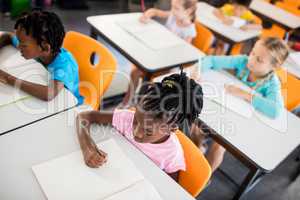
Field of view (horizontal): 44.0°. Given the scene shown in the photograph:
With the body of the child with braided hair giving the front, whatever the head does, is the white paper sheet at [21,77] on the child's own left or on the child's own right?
on the child's own right

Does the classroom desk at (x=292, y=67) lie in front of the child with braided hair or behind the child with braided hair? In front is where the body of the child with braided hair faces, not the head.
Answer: behind

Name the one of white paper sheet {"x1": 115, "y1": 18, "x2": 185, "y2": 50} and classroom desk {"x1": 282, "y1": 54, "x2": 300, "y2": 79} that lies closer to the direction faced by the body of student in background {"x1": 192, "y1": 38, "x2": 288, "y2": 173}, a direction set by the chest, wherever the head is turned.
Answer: the white paper sheet

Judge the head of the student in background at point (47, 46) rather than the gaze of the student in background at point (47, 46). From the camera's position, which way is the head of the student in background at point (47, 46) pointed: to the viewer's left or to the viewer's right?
to the viewer's left

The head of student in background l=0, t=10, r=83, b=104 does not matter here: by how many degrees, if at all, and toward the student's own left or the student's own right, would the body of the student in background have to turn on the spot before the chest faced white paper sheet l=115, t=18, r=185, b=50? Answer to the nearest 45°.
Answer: approximately 135° to the student's own right

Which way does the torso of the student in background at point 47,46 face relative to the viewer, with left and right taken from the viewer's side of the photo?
facing to the left of the viewer

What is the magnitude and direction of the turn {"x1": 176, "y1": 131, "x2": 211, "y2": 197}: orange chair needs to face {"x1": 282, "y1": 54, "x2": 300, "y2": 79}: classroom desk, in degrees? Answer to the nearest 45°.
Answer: approximately 135° to its right
